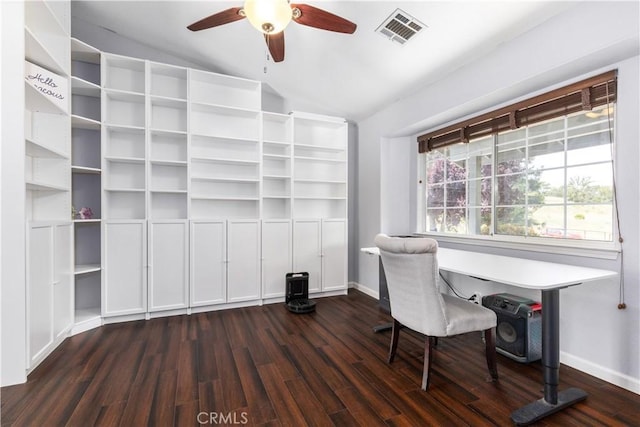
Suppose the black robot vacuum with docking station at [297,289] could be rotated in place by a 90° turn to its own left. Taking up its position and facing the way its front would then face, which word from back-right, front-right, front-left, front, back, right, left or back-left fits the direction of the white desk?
right

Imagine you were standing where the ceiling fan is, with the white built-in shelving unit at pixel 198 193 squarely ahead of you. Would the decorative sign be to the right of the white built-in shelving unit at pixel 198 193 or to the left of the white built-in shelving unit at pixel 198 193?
left

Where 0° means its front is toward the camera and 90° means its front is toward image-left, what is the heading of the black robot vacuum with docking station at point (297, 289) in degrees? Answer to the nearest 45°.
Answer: approximately 315°

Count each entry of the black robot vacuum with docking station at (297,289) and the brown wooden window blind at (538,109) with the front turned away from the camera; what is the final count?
0

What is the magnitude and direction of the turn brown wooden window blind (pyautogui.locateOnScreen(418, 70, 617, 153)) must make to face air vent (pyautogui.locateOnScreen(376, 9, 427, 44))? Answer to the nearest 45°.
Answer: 0° — it already faces it

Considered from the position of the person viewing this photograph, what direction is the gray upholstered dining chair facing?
facing away from the viewer and to the right of the viewer

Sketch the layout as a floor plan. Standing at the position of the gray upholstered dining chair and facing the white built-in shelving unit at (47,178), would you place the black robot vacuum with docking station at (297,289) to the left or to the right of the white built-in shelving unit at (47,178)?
right

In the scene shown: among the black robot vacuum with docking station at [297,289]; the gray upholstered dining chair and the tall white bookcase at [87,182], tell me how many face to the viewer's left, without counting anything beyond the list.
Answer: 0

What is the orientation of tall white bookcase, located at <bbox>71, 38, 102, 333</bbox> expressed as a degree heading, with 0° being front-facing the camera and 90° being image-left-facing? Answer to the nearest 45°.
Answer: approximately 315°

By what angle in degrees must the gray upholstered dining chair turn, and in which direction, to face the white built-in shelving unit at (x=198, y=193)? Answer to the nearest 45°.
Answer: approximately 135° to its left

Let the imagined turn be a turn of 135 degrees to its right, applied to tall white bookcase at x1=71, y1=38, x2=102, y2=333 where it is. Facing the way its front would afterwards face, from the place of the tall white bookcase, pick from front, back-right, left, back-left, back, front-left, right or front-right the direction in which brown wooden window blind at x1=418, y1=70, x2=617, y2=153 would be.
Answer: back-left

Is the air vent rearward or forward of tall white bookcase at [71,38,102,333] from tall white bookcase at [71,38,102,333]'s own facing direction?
forward

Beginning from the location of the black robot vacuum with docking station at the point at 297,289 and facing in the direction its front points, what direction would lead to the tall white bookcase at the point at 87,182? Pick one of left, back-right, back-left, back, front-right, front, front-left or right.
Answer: back-right

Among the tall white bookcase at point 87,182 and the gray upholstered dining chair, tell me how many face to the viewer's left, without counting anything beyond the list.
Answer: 0

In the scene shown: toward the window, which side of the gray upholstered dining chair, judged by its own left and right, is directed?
front

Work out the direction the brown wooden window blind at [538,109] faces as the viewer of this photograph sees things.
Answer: facing the viewer and to the left of the viewer
